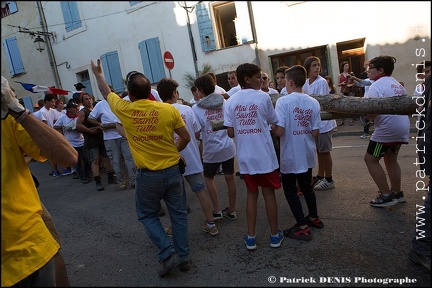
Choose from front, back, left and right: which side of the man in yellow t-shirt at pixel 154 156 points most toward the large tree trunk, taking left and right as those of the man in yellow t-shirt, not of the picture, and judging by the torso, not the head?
right

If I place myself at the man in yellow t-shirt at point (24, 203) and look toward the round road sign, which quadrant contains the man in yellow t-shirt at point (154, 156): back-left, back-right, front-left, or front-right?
front-right

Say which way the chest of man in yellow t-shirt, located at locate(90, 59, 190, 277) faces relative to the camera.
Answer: away from the camera

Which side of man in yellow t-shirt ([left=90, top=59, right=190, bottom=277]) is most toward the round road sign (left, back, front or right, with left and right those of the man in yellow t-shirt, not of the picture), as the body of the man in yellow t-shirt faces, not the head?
front

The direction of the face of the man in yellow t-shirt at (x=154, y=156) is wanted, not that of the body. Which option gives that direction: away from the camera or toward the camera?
away from the camera

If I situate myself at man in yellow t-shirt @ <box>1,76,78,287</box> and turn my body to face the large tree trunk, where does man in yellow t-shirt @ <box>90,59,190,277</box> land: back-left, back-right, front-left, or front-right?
front-left

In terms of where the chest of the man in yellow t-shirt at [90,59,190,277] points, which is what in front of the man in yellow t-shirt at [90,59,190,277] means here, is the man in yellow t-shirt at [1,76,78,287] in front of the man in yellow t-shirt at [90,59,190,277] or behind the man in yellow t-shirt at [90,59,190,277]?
behind
